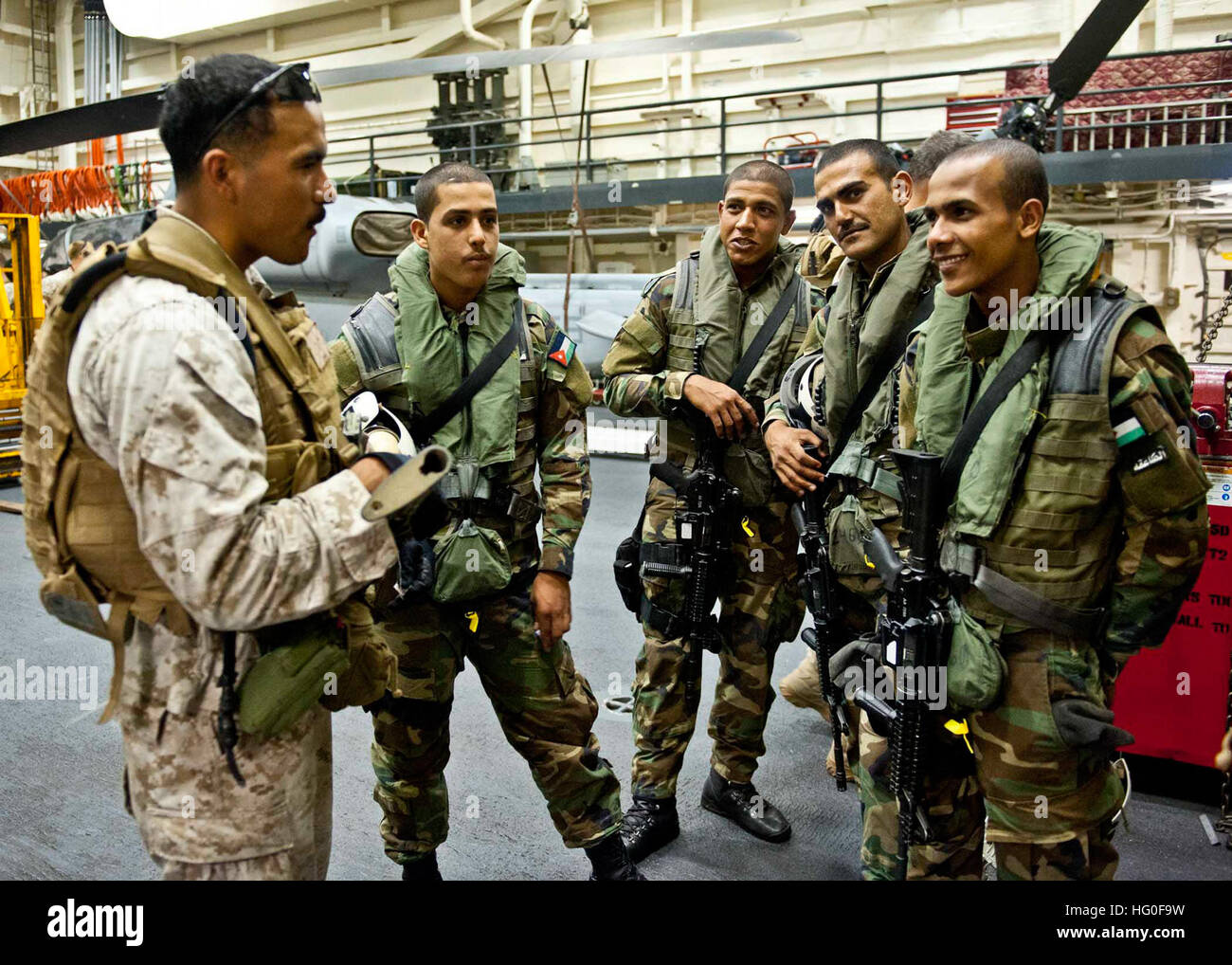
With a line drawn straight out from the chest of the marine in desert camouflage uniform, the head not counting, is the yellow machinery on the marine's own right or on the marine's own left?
on the marine's own left

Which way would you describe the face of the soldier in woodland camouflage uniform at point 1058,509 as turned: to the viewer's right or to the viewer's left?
to the viewer's left

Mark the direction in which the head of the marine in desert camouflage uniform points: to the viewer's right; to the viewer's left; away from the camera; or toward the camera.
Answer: to the viewer's right

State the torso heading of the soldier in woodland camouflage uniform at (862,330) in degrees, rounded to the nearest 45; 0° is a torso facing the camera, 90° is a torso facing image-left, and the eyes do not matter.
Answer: approximately 45°

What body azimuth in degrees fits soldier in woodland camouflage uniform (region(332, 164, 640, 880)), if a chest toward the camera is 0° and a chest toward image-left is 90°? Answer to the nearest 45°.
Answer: approximately 0°

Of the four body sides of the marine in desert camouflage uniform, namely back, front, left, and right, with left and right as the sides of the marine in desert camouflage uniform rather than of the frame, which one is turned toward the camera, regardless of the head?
right

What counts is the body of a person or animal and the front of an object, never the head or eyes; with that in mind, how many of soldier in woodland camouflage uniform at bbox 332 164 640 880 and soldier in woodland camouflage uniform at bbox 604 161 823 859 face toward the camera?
2

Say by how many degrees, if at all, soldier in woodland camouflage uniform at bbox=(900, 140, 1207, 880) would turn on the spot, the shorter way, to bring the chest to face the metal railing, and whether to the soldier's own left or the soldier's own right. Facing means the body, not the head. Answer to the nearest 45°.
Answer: approximately 135° to the soldier's own right

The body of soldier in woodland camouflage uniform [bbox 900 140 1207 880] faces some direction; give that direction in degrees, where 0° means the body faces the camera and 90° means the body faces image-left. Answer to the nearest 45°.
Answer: approximately 45°
